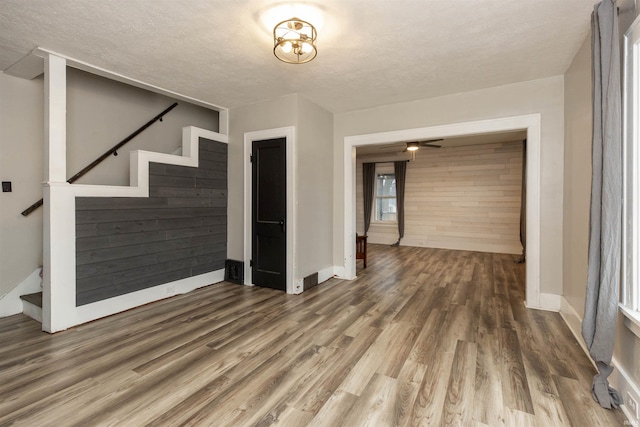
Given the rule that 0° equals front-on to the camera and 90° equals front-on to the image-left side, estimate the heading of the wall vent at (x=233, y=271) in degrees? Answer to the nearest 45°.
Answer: approximately 45°

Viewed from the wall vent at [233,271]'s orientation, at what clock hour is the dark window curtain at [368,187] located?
The dark window curtain is roughly at 6 o'clock from the wall vent.

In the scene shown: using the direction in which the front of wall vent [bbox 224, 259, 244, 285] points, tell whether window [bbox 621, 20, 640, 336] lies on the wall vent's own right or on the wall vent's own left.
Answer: on the wall vent's own left

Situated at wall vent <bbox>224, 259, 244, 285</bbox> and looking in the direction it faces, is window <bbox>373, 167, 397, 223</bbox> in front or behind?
behind

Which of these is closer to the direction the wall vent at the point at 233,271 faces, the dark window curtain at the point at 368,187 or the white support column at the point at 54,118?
the white support column

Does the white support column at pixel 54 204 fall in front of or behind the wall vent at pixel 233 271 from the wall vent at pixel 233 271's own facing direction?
in front

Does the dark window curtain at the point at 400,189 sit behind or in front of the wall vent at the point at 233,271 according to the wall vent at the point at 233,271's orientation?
behind

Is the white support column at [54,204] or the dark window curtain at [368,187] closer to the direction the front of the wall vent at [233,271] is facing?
the white support column

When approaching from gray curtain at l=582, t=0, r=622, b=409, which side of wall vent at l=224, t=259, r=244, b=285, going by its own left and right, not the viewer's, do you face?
left

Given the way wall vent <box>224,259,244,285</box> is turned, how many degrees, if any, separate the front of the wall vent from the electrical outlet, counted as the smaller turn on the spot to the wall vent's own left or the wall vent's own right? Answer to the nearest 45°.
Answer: approximately 90° to the wall vent's own left

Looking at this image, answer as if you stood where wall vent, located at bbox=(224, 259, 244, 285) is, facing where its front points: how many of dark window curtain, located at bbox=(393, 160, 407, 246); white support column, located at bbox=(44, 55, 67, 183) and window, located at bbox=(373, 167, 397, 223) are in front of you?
1
